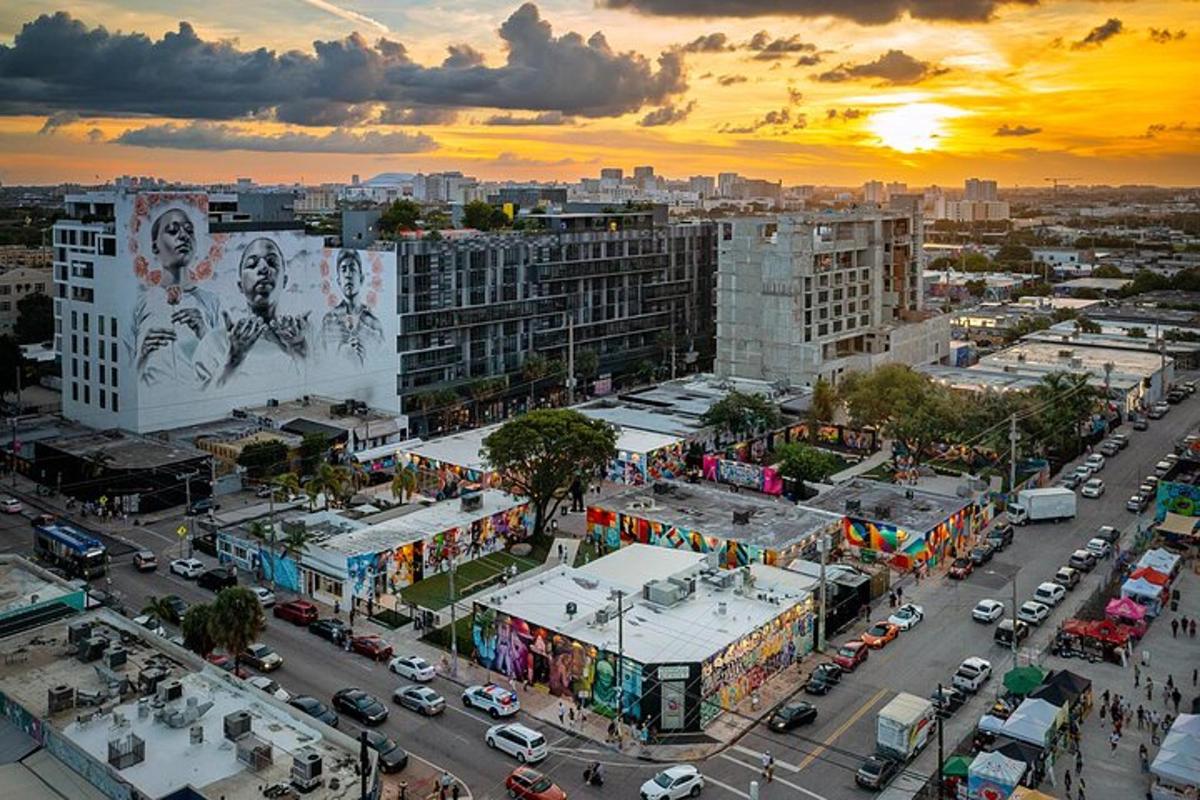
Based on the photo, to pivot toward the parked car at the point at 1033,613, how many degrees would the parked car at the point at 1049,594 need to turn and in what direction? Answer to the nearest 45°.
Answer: approximately 135° to its right

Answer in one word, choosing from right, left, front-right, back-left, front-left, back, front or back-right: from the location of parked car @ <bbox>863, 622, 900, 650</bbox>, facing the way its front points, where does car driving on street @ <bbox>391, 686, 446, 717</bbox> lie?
front

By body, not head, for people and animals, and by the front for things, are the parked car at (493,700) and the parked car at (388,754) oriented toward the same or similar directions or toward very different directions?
very different directions

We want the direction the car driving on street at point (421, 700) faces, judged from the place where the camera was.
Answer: facing away from the viewer and to the left of the viewer

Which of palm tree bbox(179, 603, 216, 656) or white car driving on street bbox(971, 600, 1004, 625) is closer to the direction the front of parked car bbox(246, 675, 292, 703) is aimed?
the white car driving on street

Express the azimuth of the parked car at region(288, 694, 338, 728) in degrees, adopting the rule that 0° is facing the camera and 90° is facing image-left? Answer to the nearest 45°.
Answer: approximately 315°

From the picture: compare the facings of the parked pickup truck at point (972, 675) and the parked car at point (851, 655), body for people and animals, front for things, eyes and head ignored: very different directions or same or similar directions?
very different directions

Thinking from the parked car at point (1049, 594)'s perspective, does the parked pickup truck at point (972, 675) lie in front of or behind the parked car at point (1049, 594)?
behind

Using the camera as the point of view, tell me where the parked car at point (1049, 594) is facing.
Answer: facing away from the viewer and to the right of the viewer

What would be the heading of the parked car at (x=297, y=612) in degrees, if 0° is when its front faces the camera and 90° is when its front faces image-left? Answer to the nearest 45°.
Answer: approximately 135°
